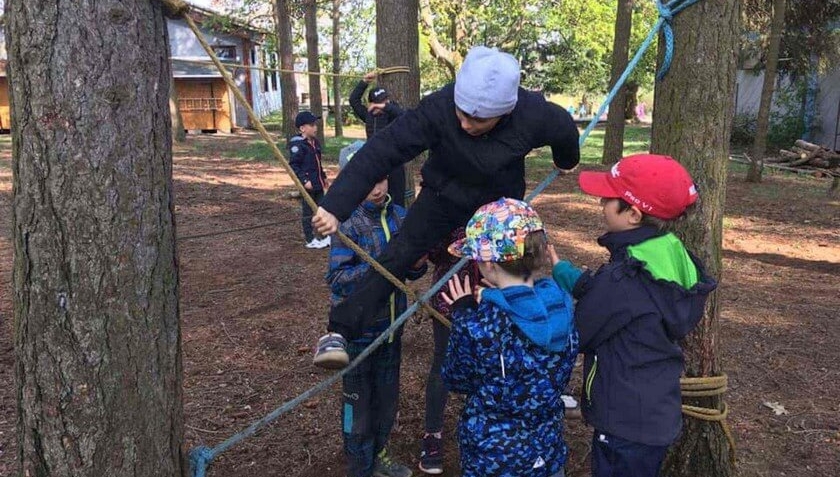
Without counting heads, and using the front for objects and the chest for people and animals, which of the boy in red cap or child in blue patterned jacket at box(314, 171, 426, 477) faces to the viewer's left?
the boy in red cap

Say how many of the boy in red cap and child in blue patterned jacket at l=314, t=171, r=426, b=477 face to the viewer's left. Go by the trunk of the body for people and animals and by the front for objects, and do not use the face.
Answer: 1

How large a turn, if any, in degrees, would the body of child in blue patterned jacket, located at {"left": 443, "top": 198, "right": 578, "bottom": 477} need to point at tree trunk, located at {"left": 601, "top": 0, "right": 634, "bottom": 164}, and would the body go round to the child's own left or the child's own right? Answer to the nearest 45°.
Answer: approximately 45° to the child's own right

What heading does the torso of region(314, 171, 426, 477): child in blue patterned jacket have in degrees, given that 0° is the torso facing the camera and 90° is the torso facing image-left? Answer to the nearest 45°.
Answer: approximately 315°

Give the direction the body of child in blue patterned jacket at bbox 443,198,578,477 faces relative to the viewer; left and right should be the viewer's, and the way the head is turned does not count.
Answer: facing away from the viewer and to the left of the viewer

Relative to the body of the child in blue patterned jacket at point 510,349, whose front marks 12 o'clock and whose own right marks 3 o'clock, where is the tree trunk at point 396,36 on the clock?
The tree trunk is roughly at 1 o'clock from the child in blue patterned jacket.

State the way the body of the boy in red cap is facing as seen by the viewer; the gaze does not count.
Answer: to the viewer's left

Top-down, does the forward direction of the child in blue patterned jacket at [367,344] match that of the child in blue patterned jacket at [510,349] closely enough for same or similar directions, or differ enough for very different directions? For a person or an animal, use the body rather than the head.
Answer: very different directions

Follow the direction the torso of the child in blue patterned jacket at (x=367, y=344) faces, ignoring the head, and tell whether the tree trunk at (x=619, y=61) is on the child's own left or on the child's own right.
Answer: on the child's own left

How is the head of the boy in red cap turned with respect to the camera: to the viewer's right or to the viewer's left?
to the viewer's left

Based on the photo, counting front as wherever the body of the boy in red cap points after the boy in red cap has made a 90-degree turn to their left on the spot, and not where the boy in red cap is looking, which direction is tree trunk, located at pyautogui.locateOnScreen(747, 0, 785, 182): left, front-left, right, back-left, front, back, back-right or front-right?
back
